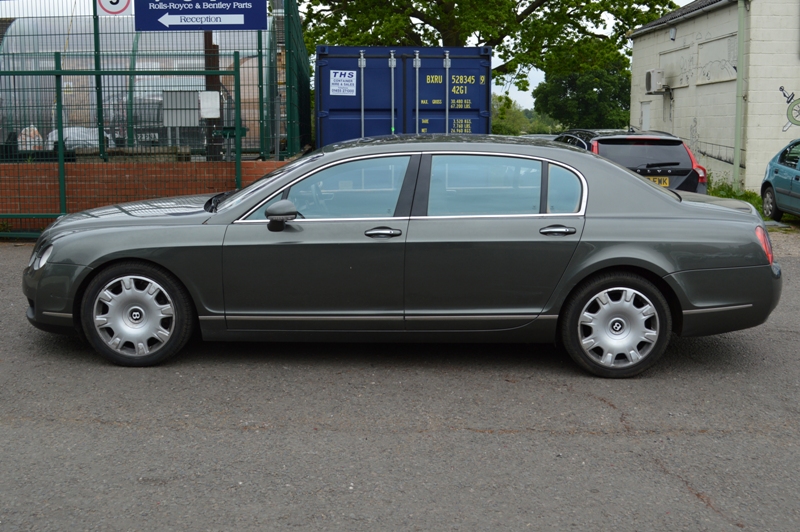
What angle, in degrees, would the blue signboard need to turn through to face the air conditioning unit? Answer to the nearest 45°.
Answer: approximately 135° to its left

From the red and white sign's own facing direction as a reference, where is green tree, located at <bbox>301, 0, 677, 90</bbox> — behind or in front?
behind

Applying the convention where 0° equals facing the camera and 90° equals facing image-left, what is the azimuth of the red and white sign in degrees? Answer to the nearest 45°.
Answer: approximately 0°

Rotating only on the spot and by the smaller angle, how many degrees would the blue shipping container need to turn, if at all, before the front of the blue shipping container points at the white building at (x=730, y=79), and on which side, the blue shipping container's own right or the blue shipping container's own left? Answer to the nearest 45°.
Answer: approximately 135° to the blue shipping container's own left

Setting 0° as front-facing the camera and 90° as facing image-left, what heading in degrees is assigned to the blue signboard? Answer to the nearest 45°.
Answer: approximately 0°

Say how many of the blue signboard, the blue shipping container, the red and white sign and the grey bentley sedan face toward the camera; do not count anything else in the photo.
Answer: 3

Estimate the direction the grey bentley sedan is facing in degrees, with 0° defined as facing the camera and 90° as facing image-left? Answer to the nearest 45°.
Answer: approximately 90°

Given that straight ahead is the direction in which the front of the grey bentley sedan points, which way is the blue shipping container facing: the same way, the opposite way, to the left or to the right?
to the left

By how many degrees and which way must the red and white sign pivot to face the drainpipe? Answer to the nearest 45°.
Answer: approximately 90° to its left

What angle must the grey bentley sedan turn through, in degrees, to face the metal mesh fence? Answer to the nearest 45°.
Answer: approximately 45° to its right

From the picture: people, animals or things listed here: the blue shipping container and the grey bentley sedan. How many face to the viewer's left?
1
